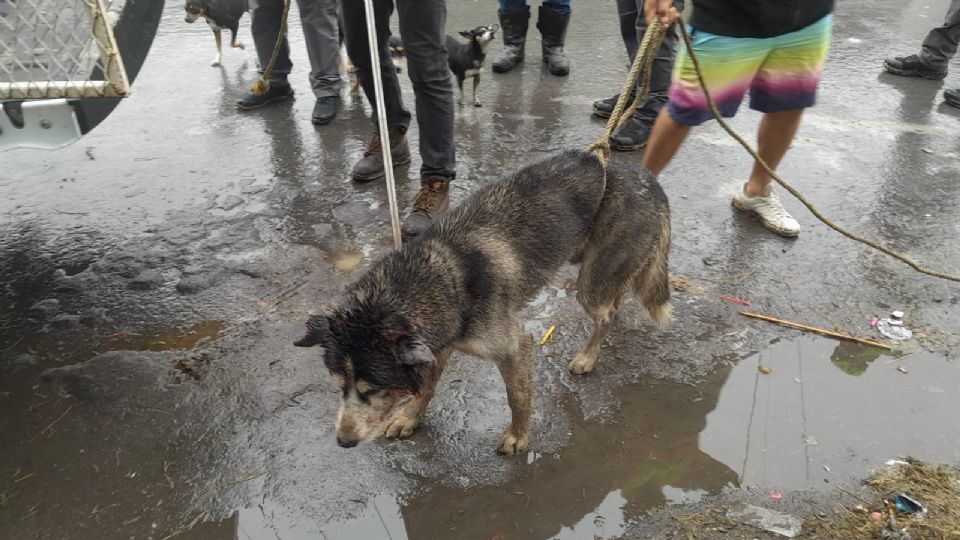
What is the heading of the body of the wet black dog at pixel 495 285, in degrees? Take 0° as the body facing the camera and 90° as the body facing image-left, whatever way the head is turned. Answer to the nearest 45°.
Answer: approximately 45°

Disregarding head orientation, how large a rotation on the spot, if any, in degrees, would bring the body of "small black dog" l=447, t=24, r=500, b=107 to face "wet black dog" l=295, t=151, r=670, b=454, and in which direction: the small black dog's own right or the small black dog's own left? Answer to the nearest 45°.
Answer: approximately 45° to the small black dog's own right

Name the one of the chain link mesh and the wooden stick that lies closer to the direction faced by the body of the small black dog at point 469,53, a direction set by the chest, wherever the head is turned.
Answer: the wooden stick

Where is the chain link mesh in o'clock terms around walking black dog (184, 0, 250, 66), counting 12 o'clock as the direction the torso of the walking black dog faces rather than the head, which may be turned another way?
The chain link mesh is roughly at 9 o'clock from the walking black dog.

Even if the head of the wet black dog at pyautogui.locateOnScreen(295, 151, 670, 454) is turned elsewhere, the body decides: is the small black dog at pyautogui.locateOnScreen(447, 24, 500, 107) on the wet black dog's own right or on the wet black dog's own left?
on the wet black dog's own right

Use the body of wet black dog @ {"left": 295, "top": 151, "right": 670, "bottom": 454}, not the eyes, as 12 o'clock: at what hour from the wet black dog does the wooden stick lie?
The wooden stick is roughly at 7 o'clock from the wet black dog.

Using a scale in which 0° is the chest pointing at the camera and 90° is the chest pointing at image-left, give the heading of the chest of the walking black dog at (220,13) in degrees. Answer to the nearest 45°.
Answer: approximately 45°

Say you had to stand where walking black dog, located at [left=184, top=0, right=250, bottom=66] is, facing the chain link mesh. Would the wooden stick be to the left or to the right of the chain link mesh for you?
left

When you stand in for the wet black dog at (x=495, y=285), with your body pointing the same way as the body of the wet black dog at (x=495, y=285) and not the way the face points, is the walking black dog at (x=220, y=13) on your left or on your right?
on your right

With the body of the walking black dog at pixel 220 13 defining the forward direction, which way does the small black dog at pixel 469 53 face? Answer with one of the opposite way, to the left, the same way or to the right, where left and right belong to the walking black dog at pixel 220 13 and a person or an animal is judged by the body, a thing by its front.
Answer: to the left
